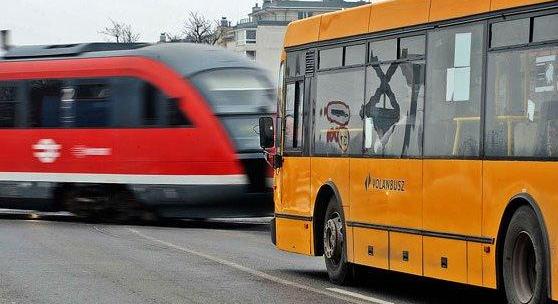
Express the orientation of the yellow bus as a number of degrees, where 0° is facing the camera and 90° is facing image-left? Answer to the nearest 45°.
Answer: approximately 135°

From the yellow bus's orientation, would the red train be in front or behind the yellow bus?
in front

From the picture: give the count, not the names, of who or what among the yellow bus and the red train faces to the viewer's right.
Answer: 1

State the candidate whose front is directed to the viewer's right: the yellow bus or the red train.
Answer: the red train

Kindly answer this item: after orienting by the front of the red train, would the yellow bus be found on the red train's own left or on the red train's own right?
on the red train's own right

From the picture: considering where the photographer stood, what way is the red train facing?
facing to the right of the viewer
